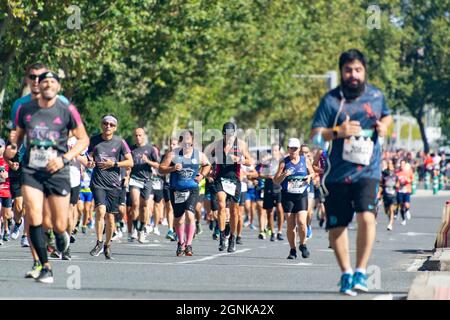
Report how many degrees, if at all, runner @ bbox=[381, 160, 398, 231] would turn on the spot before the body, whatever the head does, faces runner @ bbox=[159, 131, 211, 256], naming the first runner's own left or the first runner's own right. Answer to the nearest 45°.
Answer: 0° — they already face them

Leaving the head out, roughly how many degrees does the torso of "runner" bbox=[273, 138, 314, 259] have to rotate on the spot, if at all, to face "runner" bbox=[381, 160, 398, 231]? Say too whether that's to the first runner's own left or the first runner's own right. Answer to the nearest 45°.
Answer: approximately 180°

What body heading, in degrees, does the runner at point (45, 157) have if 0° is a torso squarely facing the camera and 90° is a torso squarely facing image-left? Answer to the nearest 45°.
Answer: approximately 0°
